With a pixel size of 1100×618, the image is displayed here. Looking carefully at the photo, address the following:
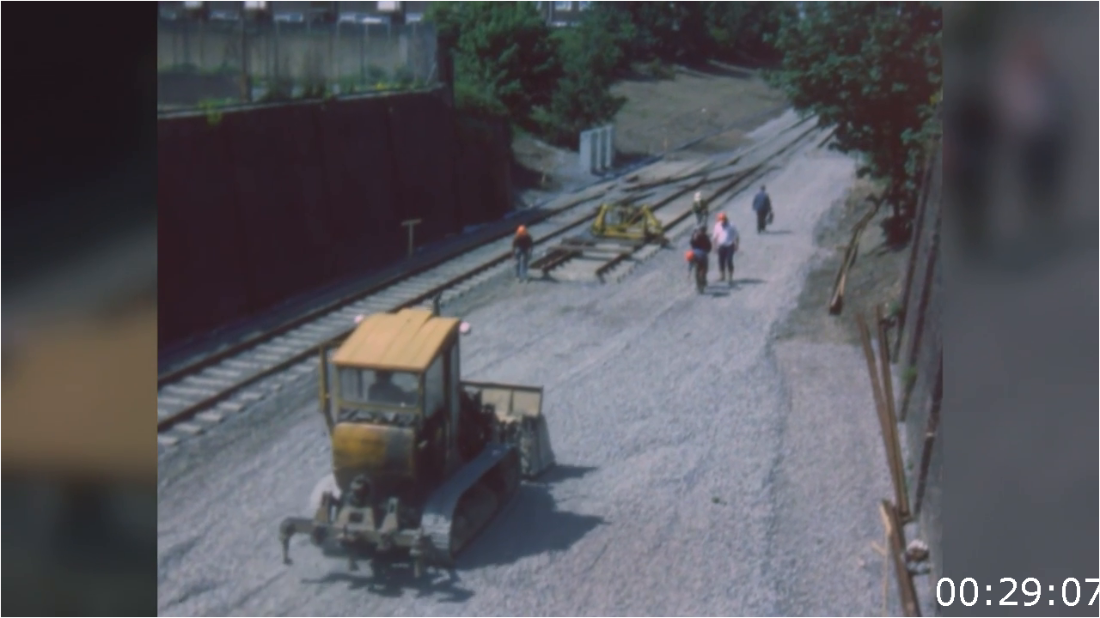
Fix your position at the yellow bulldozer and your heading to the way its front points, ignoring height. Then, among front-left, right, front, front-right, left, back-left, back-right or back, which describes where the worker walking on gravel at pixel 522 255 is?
front-left

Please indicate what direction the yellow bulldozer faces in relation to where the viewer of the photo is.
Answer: facing away from the viewer and to the right of the viewer

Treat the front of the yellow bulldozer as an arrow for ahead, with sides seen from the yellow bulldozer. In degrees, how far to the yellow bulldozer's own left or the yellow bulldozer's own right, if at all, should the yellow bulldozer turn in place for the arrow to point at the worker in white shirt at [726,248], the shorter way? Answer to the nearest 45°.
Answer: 0° — it already faces them

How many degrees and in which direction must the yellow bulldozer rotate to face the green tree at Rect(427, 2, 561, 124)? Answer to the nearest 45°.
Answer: approximately 45° to its left

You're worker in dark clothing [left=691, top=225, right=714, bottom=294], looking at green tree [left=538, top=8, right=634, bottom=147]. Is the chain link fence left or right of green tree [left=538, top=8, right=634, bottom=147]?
left

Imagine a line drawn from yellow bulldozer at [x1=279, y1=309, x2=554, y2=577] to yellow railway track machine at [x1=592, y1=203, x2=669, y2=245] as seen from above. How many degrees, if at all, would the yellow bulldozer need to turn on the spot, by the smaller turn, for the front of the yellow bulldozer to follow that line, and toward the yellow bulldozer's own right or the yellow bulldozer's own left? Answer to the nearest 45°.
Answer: approximately 45° to the yellow bulldozer's own left

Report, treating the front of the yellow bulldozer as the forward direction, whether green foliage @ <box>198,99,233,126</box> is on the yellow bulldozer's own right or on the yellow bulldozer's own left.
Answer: on the yellow bulldozer's own left

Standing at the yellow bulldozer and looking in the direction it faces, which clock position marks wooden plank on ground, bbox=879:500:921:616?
The wooden plank on ground is roughly at 2 o'clock from the yellow bulldozer.

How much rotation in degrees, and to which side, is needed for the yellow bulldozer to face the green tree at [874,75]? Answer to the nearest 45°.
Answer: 0° — it already faces it

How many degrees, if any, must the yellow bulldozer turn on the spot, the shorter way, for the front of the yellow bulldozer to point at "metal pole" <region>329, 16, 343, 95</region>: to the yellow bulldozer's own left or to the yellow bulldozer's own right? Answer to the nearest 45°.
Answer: approximately 45° to the yellow bulldozer's own left
